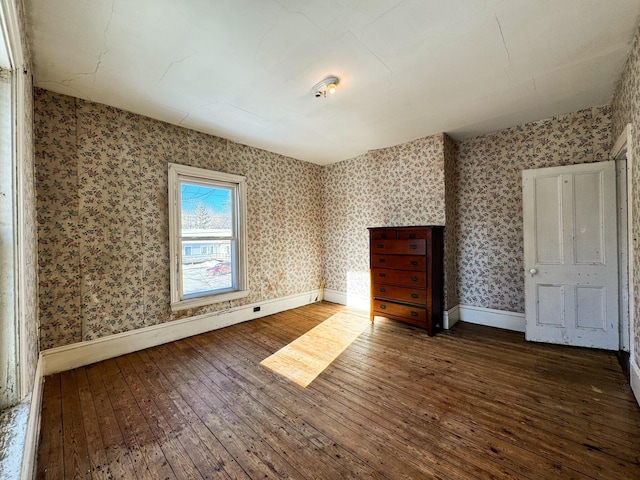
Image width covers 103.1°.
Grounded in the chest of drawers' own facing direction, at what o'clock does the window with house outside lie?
The window with house outside is roughly at 1 o'clock from the chest of drawers.

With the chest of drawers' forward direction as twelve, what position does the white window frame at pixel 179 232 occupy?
The white window frame is roughly at 1 o'clock from the chest of drawers.

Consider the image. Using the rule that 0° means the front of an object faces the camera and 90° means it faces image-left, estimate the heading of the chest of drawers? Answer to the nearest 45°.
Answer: approximately 45°
